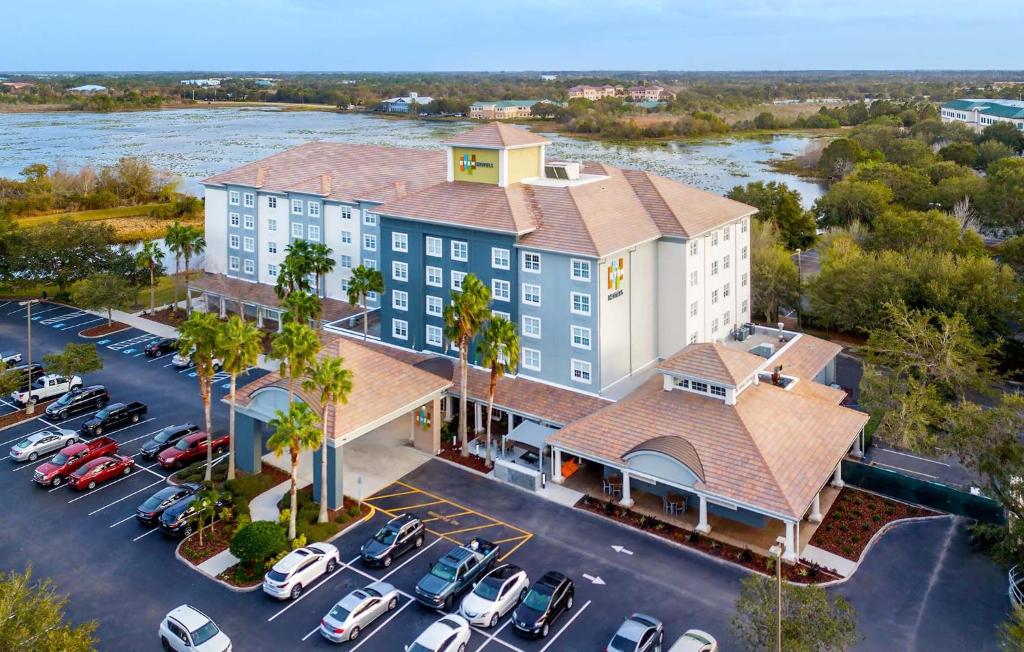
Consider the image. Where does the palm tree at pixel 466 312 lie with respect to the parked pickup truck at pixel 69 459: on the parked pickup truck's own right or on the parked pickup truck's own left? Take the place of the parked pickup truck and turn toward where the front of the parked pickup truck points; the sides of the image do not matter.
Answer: on the parked pickup truck's own left

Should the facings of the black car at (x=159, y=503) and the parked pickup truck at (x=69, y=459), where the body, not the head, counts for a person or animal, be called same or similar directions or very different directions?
very different directions

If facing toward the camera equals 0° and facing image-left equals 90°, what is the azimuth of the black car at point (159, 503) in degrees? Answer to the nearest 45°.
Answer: approximately 225°

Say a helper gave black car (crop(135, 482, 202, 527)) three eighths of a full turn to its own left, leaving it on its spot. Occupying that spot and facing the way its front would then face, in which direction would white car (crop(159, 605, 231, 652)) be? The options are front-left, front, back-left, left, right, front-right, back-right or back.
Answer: left
